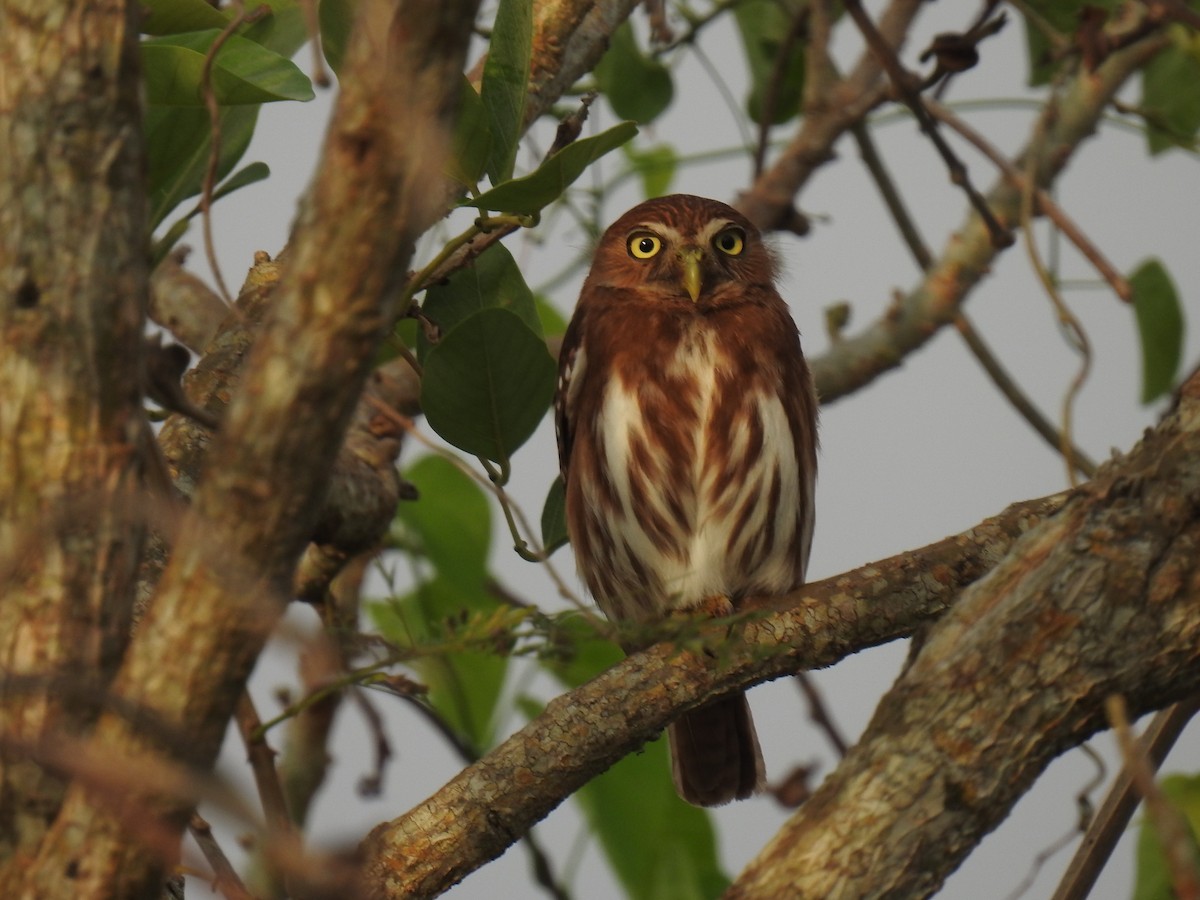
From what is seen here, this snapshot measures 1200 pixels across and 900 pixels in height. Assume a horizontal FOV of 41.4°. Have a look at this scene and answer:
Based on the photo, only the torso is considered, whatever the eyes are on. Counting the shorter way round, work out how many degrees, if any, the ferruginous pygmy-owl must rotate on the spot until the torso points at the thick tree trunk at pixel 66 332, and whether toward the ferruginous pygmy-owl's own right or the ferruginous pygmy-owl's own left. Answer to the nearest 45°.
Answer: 0° — it already faces it

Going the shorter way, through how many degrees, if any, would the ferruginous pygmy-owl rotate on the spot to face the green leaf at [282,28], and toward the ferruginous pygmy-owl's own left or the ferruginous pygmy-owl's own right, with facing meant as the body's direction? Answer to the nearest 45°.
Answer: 0° — it already faces it

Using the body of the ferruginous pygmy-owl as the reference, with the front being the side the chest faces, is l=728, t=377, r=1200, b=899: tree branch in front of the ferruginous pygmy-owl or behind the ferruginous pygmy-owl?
in front

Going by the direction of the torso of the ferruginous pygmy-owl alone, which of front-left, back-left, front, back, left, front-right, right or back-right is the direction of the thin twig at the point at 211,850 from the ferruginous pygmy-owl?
front-right

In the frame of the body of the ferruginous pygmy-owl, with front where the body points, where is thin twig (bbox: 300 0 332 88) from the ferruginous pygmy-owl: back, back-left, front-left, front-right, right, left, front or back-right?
front

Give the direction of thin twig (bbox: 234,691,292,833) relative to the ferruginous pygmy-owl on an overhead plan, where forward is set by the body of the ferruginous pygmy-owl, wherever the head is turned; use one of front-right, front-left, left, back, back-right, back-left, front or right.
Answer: front-right

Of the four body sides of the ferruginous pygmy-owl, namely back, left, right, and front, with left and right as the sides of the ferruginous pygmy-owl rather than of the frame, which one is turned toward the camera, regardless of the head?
front

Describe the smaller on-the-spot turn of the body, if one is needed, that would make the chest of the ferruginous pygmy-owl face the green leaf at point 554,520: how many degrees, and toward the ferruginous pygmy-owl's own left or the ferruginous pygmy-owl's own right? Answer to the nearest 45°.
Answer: approximately 45° to the ferruginous pygmy-owl's own right

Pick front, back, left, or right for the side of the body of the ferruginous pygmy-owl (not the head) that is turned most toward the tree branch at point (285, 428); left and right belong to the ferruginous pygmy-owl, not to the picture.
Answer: front

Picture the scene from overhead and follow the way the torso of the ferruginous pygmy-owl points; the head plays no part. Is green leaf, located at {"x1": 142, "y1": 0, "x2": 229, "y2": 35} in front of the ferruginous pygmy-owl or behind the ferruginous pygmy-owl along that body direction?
in front
